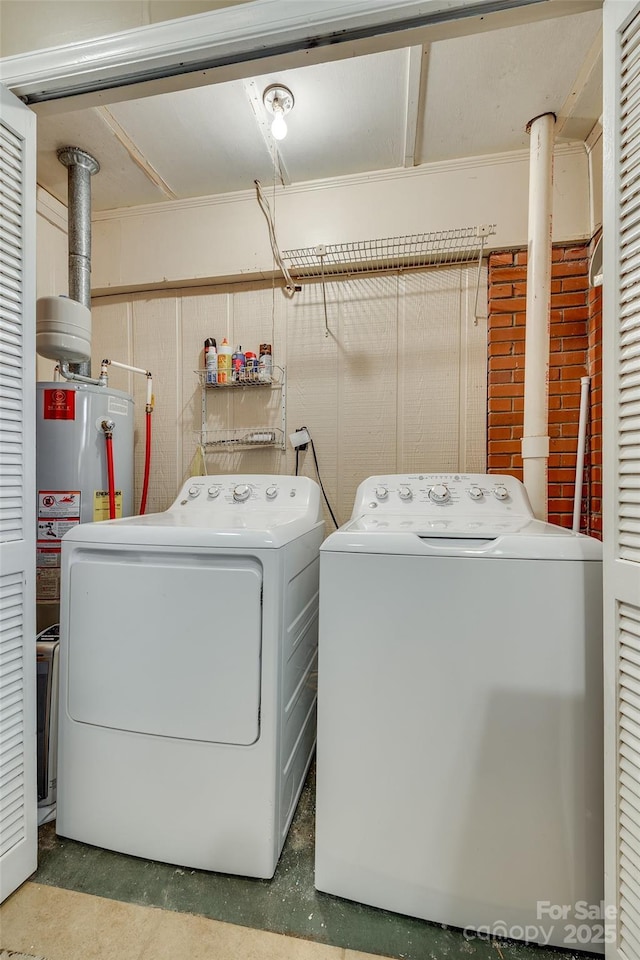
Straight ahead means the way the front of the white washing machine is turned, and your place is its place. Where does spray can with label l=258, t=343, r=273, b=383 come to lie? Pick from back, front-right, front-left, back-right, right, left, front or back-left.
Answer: back-right

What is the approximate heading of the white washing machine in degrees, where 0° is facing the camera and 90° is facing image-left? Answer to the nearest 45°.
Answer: approximately 0°

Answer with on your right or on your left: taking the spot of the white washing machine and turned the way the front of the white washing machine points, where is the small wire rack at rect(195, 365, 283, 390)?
on your right

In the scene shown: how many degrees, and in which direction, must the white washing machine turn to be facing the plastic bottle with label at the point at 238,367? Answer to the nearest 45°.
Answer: approximately 135° to its right

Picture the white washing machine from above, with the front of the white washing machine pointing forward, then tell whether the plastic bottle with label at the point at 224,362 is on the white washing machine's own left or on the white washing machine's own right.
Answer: on the white washing machine's own right

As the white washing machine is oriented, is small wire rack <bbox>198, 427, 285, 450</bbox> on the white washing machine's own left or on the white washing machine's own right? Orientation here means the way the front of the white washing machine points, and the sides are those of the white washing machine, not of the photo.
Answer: on the white washing machine's own right

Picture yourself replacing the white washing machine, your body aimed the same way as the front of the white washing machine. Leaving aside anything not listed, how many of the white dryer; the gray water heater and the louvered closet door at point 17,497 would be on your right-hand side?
3

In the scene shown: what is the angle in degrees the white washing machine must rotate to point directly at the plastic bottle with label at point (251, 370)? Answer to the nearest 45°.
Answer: approximately 135° to its right

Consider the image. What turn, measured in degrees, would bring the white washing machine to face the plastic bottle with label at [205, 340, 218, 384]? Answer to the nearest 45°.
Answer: approximately 135° to its right
